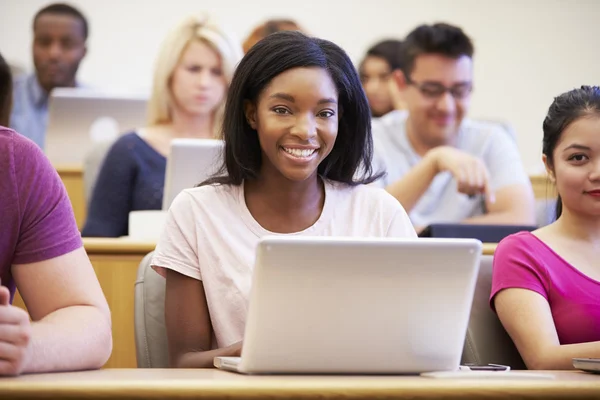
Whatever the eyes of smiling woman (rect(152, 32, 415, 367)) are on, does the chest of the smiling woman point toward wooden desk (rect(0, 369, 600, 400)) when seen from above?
yes

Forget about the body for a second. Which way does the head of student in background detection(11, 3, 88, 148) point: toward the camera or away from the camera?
toward the camera

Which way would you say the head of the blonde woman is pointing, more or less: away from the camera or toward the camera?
toward the camera

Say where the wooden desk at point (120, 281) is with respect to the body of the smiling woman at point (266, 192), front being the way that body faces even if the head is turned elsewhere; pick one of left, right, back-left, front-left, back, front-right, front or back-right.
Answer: back-right

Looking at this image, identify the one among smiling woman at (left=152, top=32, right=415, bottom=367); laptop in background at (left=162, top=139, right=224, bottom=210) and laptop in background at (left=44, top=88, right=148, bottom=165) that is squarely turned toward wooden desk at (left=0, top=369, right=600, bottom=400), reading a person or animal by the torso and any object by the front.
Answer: the smiling woman

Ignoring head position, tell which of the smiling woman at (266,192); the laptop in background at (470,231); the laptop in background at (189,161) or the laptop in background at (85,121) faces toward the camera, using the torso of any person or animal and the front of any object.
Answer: the smiling woman

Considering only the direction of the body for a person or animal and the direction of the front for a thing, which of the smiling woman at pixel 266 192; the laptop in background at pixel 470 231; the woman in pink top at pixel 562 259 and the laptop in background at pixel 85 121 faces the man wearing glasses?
the laptop in background at pixel 470 231

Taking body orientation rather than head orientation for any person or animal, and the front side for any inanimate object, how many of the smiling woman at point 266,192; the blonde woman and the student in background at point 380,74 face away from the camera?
0

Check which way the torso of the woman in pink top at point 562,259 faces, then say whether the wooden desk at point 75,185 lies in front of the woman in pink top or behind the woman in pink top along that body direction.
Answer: behind

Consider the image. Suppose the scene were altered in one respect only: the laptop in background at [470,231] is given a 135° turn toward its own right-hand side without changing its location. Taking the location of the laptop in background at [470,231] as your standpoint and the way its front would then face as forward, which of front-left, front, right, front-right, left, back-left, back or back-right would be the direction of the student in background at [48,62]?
back

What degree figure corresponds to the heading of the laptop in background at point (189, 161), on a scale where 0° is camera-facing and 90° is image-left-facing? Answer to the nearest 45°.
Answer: approximately 180°

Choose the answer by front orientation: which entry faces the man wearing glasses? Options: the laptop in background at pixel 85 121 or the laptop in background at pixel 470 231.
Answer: the laptop in background at pixel 470 231

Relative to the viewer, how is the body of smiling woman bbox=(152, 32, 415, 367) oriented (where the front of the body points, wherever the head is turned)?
toward the camera

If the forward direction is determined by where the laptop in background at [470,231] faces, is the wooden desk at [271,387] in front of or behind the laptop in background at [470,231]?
behind

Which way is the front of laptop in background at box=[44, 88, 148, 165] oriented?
away from the camera

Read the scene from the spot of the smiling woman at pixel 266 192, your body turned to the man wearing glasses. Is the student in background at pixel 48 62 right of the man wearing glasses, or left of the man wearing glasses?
left

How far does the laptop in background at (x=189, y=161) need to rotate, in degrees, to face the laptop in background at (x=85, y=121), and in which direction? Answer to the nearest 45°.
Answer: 0° — it already faces it

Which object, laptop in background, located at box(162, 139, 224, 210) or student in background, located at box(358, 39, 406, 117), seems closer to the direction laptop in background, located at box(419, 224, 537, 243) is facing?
the student in background
